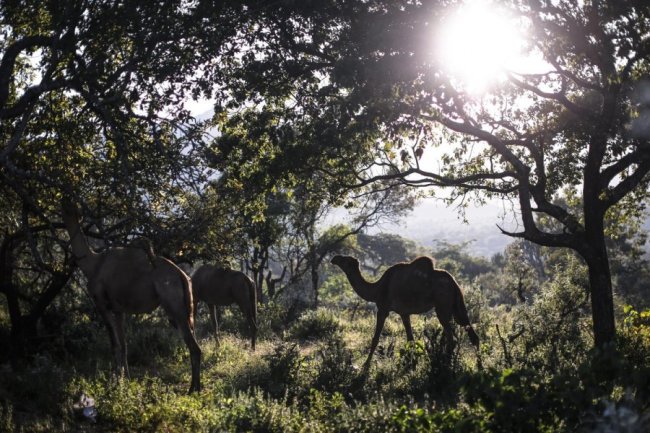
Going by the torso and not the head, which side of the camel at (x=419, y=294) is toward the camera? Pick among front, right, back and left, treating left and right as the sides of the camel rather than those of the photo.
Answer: left

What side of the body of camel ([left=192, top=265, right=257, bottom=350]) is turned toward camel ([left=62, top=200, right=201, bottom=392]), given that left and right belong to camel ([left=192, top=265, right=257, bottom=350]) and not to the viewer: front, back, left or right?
left

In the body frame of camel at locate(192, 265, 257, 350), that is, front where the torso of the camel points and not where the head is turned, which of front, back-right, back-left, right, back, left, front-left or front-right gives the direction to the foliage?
back-right
